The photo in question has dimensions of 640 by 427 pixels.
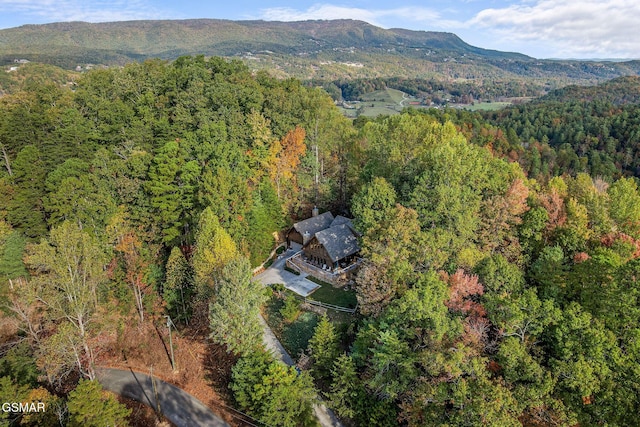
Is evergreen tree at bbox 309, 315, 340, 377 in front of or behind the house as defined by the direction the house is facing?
in front

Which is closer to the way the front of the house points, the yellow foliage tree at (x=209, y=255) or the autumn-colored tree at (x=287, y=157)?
the yellow foliage tree

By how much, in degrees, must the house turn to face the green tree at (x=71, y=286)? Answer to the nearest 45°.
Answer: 0° — it already faces it

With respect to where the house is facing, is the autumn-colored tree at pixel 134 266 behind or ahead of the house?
ahead

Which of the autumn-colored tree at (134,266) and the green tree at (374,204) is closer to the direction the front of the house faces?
the autumn-colored tree

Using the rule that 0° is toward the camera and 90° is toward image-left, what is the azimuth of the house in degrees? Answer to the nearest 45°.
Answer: approximately 45°

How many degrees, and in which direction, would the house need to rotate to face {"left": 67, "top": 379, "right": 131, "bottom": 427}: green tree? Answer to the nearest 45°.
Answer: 0° — it already faces it

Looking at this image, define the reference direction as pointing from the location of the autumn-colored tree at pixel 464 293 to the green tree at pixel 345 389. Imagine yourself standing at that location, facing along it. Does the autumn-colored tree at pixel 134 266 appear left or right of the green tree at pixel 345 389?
right

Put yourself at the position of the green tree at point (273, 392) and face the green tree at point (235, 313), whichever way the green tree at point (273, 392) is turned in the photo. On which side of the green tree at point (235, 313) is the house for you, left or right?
right

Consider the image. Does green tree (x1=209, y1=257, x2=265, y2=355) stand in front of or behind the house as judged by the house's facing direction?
in front

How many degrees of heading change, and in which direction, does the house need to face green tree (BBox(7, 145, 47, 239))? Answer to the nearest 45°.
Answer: approximately 45° to its right

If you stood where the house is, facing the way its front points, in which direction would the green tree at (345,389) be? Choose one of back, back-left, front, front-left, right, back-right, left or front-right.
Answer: front-left
